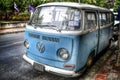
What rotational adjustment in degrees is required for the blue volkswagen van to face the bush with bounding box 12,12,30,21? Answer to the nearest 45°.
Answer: approximately 135° to its right
